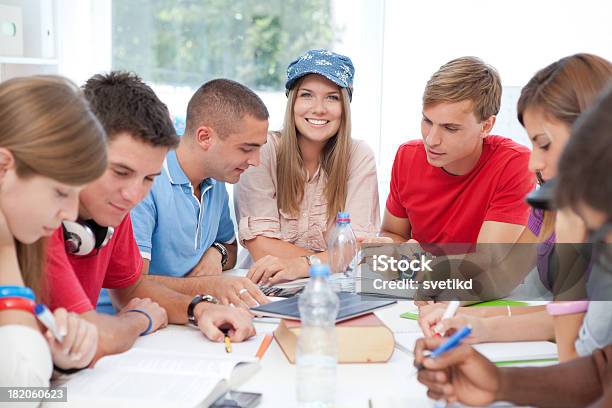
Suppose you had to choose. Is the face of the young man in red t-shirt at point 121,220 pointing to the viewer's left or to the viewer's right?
to the viewer's right

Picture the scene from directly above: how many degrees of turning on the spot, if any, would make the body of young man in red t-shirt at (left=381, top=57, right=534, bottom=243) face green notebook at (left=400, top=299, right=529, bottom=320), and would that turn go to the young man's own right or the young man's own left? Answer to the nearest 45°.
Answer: approximately 45° to the young man's own left

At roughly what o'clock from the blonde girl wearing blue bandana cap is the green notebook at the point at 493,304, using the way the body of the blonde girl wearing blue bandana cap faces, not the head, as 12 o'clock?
The green notebook is roughly at 11 o'clock from the blonde girl wearing blue bandana cap.

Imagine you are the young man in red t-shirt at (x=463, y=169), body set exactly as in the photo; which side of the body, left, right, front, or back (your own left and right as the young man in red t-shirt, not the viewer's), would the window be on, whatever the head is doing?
right

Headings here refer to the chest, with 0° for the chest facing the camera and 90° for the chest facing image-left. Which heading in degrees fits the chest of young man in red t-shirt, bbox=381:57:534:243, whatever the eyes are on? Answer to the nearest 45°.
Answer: approximately 45°

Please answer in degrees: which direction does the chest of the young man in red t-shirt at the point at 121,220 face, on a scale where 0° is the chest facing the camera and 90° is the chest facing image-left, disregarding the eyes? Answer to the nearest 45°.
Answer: approximately 315°

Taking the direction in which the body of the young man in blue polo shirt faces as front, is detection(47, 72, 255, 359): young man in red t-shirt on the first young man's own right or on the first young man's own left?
on the first young man's own right

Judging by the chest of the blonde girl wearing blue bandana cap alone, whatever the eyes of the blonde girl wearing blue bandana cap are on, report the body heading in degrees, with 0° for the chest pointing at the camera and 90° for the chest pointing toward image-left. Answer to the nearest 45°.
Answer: approximately 0°
